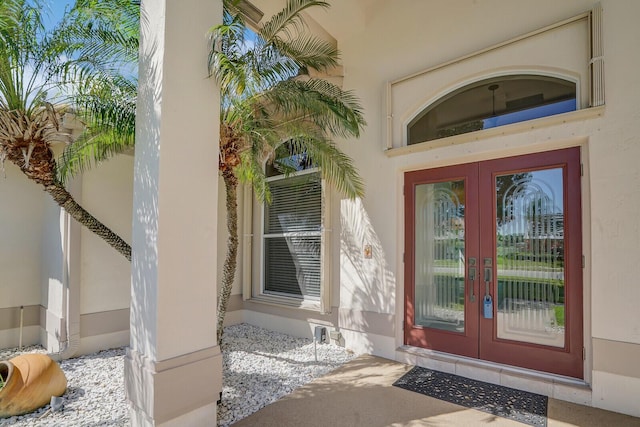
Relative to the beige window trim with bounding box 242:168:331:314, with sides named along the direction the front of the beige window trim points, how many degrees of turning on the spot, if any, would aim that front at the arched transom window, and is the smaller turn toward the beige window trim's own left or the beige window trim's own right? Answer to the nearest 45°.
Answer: approximately 90° to the beige window trim's own left

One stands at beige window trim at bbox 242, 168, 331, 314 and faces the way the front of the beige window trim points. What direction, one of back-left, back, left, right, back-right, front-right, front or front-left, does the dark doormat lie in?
left

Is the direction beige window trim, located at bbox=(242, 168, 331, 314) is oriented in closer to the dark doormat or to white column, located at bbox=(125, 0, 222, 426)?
the white column

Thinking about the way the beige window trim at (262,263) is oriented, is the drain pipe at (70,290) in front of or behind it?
in front

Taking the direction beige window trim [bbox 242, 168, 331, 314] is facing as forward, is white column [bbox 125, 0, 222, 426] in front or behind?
in front

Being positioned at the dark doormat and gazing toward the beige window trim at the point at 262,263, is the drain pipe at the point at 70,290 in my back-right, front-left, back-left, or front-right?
front-left

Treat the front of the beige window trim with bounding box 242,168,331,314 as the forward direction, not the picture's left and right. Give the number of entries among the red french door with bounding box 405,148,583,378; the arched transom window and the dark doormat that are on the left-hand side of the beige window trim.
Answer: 3

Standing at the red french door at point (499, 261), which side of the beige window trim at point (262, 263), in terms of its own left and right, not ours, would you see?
left
